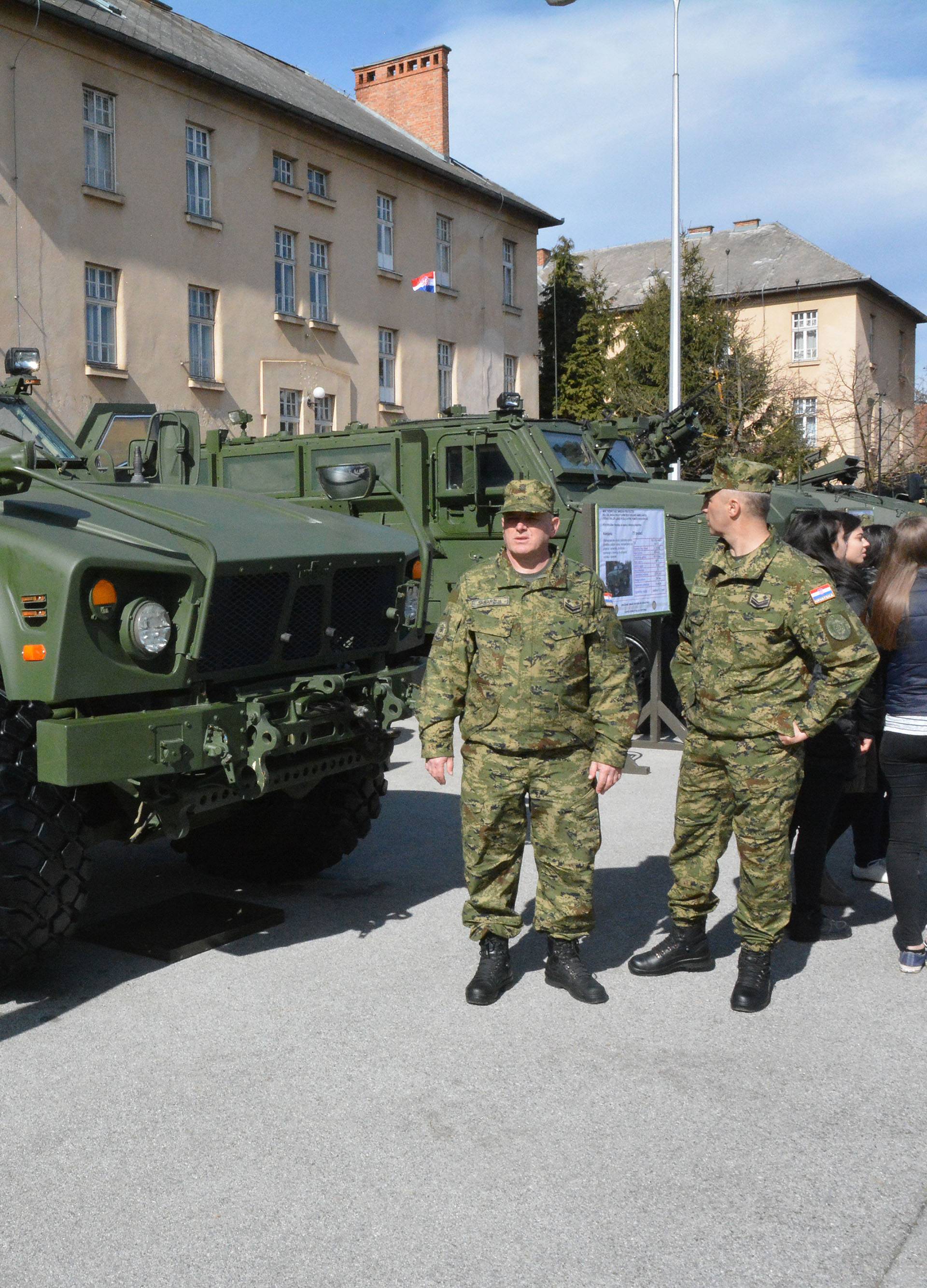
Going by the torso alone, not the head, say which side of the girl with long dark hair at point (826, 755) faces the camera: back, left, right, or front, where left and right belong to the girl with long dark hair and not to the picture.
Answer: right

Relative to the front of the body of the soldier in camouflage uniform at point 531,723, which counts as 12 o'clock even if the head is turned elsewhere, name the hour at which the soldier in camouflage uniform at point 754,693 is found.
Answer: the soldier in camouflage uniform at point 754,693 is roughly at 9 o'clock from the soldier in camouflage uniform at point 531,723.

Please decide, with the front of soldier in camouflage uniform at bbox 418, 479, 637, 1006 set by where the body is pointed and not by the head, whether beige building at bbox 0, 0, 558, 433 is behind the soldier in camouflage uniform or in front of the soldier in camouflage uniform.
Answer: behind

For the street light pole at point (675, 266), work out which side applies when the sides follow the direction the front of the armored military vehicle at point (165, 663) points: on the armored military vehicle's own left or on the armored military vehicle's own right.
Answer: on the armored military vehicle's own left

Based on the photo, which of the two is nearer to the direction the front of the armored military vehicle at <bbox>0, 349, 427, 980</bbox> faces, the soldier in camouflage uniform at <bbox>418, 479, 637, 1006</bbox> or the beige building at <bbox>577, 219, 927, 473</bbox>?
the soldier in camouflage uniform

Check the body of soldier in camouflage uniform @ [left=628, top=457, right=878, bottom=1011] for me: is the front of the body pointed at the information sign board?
no

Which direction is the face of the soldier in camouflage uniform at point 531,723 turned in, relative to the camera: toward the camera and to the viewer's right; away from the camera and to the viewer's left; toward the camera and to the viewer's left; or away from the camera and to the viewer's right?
toward the camera and to the viewer's left

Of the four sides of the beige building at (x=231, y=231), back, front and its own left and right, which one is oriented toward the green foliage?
left

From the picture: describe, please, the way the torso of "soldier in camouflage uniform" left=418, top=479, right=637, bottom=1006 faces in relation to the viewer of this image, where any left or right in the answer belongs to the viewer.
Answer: facing the viewer

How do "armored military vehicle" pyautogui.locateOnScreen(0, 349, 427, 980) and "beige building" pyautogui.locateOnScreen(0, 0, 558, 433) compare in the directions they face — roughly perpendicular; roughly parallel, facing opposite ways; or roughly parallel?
roughly parallel

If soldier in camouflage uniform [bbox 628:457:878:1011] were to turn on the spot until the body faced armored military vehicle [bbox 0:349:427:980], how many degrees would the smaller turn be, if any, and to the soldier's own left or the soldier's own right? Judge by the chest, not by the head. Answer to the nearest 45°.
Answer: approximately 45° to the soldier's own right
